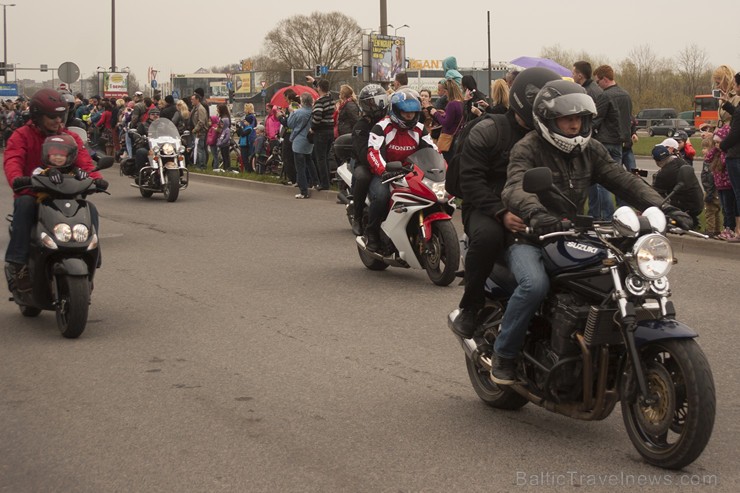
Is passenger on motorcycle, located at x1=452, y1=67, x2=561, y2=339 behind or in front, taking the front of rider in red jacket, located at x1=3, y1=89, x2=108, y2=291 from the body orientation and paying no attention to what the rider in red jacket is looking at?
in front

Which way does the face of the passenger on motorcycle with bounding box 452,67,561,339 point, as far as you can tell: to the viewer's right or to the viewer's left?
to the viewer's right

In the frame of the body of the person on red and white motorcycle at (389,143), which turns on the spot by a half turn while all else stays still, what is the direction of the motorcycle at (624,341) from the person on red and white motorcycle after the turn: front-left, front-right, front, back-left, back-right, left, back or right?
back-left

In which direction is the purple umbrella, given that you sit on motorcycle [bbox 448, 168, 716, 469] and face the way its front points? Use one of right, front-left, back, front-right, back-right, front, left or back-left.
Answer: back-left

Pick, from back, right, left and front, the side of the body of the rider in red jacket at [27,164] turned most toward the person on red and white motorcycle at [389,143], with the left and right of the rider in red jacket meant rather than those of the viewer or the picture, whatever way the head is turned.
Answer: left

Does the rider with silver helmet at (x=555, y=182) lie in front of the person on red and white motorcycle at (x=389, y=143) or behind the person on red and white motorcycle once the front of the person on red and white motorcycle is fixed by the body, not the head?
in front

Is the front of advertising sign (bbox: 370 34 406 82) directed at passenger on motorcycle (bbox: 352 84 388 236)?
yes

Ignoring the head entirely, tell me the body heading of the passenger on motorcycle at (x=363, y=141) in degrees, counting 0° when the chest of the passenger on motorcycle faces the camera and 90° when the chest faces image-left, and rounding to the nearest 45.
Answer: approximately 315°

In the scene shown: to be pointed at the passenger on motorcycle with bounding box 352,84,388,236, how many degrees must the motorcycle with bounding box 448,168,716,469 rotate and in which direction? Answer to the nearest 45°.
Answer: approximately 135° to its left

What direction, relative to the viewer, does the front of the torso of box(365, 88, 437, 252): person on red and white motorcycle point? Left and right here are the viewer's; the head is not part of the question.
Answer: facing the viewer and to the right of the viewer

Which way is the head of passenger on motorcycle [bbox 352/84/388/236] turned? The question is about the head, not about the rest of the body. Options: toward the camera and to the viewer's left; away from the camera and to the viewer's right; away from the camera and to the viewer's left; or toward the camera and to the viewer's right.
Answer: toward the camera and to the viewer's right
